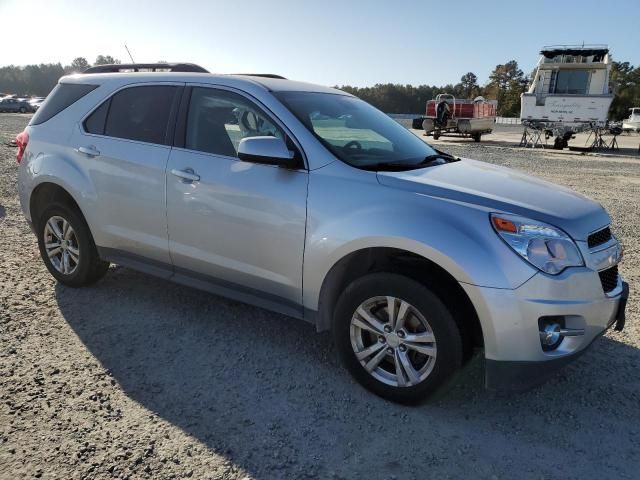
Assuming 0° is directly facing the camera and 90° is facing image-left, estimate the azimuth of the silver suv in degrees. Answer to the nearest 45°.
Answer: approximately 315°

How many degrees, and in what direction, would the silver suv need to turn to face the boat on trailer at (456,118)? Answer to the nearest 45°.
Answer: approximately 135° to its left

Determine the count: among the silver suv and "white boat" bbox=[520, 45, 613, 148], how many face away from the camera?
1

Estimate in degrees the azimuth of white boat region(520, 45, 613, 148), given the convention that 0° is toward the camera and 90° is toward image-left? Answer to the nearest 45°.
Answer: approximately 180°

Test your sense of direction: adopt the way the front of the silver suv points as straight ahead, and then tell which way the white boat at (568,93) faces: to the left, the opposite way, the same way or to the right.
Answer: to the left

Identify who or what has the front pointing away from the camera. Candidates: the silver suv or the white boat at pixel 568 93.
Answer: the white boat

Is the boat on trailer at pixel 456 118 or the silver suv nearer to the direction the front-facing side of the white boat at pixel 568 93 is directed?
the boat on trailer

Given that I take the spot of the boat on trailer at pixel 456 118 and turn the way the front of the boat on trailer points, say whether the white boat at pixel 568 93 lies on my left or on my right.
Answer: on my right

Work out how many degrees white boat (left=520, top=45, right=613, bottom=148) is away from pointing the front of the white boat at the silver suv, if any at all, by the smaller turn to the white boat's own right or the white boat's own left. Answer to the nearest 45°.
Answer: approximately 180°

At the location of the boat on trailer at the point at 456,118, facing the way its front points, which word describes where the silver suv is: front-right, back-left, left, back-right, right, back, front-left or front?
back-right

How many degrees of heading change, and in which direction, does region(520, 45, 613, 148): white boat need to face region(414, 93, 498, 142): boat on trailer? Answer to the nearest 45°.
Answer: approximately 45° to its left

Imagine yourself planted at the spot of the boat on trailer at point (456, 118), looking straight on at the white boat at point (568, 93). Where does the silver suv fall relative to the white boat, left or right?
right
